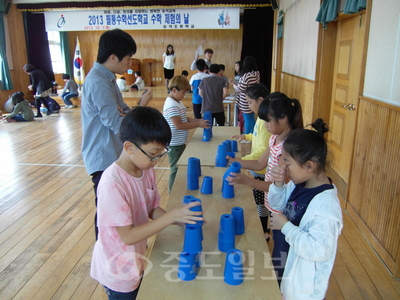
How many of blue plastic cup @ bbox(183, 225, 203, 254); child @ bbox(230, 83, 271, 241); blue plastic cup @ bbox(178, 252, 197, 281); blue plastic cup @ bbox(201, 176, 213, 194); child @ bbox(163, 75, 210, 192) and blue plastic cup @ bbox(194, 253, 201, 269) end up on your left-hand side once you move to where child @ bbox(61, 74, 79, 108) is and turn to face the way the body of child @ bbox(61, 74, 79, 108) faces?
6

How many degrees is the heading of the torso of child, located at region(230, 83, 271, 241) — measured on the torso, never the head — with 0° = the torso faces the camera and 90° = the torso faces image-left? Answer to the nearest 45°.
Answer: approximately 90°

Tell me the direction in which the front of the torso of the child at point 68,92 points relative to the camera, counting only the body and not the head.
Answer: to the viewer's left

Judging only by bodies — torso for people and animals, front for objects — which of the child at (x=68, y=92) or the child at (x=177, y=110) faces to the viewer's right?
the child at (x=177, y=110)

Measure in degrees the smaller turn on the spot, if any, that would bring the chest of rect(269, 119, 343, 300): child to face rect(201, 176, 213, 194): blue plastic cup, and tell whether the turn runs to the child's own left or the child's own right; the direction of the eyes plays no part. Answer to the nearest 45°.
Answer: approximately 45° to the child's own right

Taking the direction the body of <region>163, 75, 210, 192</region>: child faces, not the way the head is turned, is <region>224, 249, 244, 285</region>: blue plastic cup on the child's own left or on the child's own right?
on the child's own right

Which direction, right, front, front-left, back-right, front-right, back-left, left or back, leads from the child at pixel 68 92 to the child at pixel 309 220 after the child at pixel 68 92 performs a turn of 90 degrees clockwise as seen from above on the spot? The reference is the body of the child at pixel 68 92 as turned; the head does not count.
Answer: back

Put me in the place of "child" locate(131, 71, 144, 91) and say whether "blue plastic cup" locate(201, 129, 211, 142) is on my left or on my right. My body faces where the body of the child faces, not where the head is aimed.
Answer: on my left

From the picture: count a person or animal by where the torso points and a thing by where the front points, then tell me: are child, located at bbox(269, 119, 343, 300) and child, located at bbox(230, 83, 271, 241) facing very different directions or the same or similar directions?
same or similar directions

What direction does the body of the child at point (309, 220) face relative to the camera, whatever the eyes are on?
to the viewer's left

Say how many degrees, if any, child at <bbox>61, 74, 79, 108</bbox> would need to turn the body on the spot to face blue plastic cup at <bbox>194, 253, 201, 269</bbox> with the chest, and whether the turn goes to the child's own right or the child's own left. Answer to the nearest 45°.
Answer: approximately 90° to the child's own left

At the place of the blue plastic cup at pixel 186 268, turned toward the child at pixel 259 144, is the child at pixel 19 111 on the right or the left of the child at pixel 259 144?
left

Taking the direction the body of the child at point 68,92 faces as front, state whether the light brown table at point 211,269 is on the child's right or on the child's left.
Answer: on the child's left

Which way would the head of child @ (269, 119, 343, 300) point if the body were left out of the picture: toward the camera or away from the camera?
toward the camera

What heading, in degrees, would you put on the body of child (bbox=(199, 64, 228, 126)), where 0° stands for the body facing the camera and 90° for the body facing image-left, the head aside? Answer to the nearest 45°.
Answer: approximately 180°

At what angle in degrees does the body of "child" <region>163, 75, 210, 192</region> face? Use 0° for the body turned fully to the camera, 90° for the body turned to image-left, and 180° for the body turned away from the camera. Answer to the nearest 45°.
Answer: approximately 270°

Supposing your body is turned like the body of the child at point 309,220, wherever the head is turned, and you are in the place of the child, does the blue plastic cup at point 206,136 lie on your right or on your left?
on your right
